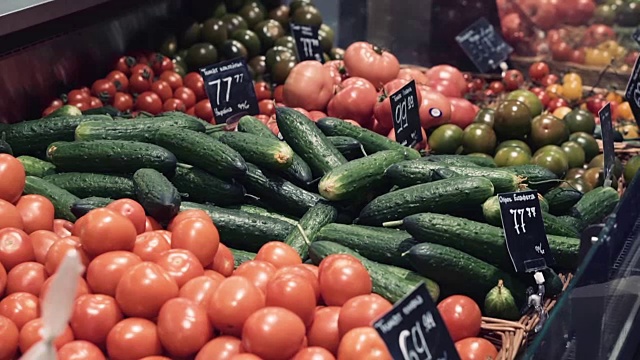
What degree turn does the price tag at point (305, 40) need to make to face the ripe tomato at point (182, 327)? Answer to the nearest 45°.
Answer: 0° — it already faces it

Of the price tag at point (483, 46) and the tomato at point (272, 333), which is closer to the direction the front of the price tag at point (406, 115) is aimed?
the tomato

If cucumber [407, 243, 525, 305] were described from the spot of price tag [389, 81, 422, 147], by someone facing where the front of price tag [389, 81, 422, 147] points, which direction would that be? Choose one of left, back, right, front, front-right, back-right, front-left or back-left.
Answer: front-left

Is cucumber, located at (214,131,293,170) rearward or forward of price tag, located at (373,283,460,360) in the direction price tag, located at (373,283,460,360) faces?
rearward

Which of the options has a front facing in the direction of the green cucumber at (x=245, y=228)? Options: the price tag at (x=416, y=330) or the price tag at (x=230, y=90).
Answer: the price tag at (x=230, y=90)

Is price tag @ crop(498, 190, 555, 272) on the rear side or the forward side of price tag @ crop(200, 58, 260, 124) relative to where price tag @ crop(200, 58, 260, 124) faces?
on the forward side

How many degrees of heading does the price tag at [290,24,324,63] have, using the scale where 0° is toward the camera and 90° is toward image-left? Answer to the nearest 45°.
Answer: approximately 0°

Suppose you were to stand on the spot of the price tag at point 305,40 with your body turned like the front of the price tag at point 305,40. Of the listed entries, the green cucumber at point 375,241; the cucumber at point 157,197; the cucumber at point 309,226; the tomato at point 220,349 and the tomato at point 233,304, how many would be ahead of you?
5

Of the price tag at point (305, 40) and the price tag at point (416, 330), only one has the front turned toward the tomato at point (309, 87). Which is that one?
the price tag at point (305, 40)

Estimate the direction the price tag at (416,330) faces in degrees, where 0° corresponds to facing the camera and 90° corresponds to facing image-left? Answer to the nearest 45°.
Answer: approximately 0°

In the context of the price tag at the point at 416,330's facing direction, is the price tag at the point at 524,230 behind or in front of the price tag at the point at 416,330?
behind

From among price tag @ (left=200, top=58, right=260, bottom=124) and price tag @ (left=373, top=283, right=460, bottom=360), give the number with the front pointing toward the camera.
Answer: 2
